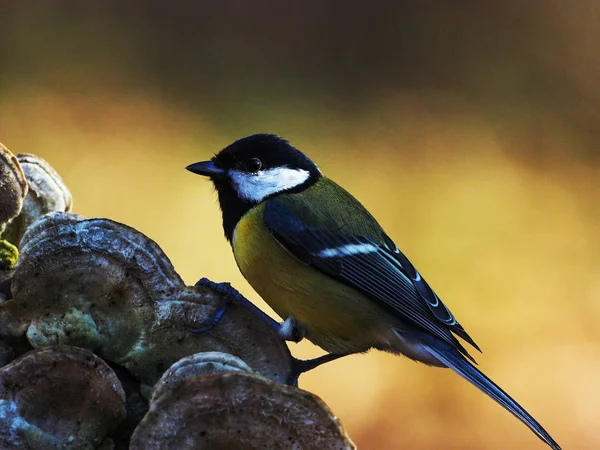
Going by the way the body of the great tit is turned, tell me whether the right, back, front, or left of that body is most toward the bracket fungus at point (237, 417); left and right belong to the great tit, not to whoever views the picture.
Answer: left

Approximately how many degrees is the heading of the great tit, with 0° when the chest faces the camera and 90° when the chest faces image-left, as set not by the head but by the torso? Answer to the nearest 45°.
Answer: approximately 90°
